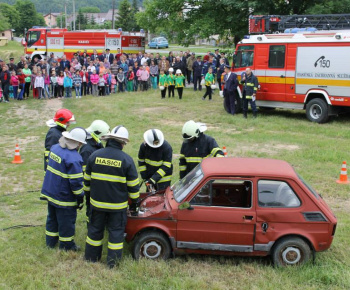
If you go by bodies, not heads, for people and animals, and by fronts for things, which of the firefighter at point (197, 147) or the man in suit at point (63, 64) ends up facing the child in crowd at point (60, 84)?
the man in suit

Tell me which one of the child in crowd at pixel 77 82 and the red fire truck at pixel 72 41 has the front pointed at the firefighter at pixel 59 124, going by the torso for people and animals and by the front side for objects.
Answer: the child in crowd

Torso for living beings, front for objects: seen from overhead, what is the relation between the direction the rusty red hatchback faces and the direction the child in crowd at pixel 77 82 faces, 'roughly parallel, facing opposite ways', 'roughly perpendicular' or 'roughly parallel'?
roughly perpendicular

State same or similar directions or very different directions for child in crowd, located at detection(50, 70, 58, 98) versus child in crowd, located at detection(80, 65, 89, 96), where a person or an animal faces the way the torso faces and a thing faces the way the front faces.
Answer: same or similar directions

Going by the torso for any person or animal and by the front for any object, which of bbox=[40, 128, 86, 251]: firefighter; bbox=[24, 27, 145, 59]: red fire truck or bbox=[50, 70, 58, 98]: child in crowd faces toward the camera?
the child in crowd

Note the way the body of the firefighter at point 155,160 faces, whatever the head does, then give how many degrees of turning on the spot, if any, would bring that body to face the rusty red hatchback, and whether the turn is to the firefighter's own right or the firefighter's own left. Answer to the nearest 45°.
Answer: approximately 45° to the firefighter's own left

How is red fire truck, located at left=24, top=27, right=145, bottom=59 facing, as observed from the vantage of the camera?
facing to the left of the viewer

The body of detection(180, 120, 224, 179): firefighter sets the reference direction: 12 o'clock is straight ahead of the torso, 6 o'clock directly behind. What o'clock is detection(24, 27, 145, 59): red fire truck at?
The red fire truck is roughly at 4 o'clock from the firefighter.

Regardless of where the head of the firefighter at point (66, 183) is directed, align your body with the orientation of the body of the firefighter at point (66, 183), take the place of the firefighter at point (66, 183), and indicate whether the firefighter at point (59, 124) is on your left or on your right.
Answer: on your left

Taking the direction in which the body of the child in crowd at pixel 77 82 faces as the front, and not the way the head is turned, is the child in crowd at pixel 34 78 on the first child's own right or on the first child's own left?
on the first child's own right

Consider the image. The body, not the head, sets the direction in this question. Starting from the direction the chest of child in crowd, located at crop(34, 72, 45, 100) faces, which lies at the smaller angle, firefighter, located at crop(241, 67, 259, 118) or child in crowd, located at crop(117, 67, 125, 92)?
the firefighter

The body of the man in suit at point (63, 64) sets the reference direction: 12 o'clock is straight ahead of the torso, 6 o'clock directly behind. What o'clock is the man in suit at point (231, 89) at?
the man in suit at point (231, 89) is roughly at 11 o'clock from the man in suit at point (63, 64).

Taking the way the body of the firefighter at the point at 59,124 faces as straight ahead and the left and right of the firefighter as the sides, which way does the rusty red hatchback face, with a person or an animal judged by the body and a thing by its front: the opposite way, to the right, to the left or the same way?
the opposite way

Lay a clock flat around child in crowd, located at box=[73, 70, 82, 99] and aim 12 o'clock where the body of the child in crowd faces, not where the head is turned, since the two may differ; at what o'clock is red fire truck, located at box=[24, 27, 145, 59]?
The red fire truck is roughly at 6 o'clock from the child in crowd.

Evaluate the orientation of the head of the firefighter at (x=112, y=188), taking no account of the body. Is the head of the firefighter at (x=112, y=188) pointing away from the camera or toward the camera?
away from the camera

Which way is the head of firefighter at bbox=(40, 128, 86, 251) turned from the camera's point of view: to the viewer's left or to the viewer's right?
to the viewer's right

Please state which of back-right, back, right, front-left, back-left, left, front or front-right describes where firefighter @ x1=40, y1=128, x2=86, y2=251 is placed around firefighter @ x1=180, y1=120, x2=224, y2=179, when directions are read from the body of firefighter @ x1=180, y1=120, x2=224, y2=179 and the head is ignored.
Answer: front
